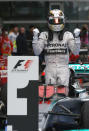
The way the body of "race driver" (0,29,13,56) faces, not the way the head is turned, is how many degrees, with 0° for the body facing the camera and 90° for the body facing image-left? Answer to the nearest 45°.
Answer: approximately 0°

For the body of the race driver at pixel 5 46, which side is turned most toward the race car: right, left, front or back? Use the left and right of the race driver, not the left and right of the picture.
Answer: front

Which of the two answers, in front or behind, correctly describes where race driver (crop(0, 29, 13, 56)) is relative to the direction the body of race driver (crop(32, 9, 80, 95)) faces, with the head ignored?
behind

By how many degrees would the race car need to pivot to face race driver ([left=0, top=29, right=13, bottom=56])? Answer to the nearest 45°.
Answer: approximately 135° to its right
